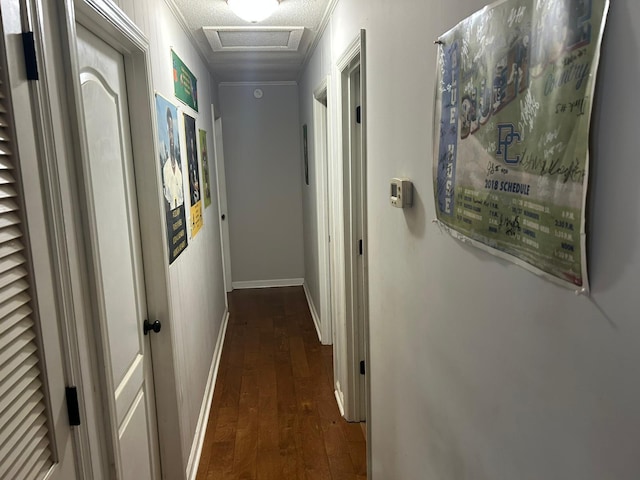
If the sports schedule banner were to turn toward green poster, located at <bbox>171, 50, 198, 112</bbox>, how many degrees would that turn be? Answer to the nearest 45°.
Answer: approximately 90° to its right

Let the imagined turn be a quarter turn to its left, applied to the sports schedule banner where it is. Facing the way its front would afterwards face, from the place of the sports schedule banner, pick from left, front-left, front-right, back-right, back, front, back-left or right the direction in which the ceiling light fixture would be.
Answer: back

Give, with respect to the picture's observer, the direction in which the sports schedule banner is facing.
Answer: facing the viewer and to the left of the viewer

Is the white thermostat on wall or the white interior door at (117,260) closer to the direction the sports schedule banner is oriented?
the white interior door

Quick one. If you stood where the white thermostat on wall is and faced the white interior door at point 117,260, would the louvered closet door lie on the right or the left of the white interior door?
left

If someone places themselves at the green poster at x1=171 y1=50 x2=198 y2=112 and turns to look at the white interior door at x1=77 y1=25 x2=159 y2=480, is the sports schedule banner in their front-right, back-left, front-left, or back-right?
front-left

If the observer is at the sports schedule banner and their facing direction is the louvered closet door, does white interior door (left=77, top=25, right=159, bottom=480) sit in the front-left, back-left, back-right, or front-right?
front-right

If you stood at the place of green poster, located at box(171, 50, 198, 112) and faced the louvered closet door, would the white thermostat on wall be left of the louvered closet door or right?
left

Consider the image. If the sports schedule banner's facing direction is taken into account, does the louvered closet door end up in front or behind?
in front

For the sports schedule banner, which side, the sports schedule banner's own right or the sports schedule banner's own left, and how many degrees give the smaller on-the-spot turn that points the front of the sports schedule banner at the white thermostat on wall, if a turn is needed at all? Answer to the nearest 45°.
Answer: approximately 90° to the sports schedule banner's own right
